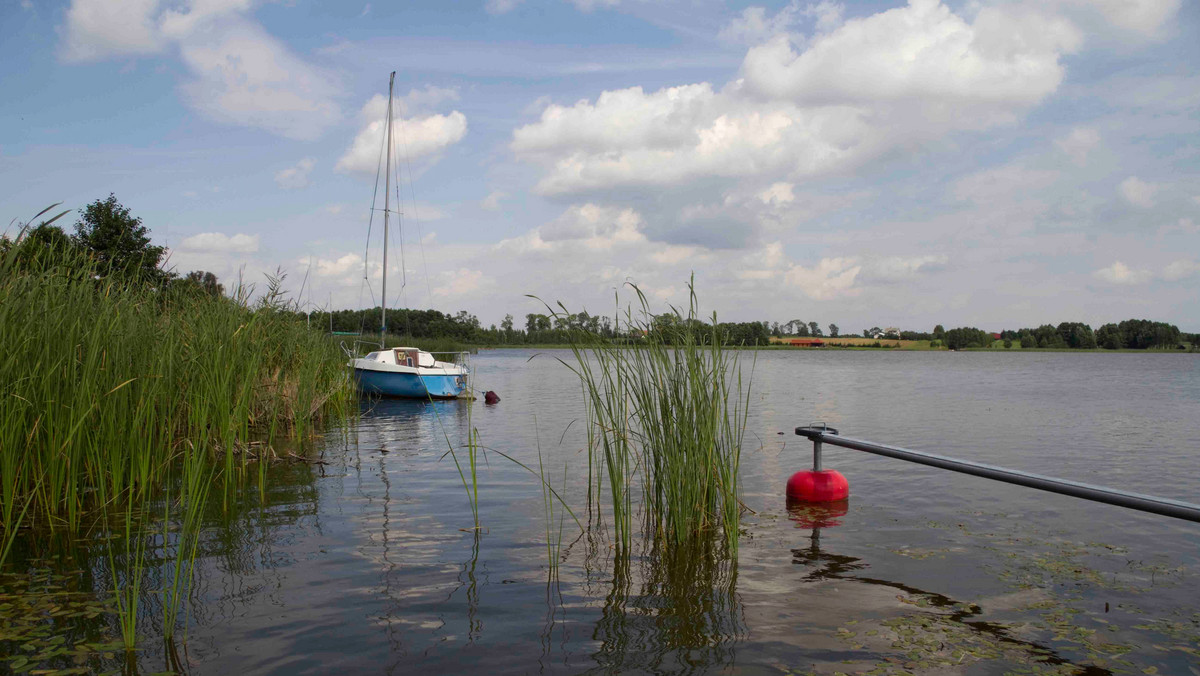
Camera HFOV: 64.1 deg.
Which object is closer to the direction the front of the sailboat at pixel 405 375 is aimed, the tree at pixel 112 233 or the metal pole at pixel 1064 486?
the tree

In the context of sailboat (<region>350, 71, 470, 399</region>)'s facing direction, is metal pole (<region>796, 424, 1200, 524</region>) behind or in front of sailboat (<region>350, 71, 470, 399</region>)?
behind

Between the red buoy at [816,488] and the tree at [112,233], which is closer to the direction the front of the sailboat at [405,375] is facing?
the tree

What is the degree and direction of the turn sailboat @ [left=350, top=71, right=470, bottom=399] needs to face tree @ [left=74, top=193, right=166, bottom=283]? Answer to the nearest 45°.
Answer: approximately 45° to its left

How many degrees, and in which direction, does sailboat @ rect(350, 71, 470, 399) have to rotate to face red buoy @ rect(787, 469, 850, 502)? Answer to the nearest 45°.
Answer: approximately 135° to its left

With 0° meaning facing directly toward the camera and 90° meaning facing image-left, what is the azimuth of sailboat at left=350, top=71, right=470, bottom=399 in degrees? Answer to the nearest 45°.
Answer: approximately 135°
